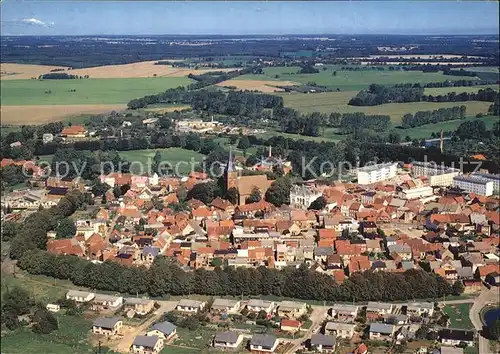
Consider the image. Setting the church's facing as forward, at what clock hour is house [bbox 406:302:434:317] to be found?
The house is roughly at 8 o'clock from the church.

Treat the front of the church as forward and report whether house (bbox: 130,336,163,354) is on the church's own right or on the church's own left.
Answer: on the church's own left

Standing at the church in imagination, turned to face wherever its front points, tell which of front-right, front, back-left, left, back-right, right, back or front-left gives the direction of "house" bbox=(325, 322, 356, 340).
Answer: left

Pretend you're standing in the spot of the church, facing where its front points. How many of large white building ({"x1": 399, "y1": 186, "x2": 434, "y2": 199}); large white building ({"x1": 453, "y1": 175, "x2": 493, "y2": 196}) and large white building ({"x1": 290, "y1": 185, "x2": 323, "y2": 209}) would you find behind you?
3

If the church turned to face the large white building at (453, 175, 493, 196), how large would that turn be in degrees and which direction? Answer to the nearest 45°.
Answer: approximately 180°

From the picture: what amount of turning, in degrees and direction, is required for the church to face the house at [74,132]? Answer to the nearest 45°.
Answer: approximately 45° to its right

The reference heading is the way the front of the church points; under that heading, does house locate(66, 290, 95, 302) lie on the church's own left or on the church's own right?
on the church's own left

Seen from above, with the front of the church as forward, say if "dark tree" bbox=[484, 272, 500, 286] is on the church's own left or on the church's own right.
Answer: on the church's own left

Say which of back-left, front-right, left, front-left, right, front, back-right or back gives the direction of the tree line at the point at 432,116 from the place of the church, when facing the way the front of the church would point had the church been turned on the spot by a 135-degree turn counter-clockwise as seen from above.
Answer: left

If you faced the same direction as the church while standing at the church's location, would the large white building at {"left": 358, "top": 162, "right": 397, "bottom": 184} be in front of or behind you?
behind

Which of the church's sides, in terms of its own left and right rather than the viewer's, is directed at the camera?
left

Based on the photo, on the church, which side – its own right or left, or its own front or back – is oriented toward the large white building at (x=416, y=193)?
back

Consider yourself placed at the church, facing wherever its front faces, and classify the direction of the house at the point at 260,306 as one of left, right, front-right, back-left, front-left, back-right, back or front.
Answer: left

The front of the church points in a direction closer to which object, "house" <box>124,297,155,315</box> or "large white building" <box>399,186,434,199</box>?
the house

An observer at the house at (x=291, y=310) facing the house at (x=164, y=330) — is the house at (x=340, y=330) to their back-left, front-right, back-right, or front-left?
back-left
